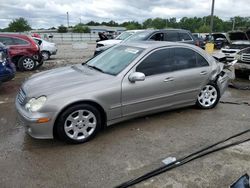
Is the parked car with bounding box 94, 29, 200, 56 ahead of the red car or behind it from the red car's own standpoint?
behind

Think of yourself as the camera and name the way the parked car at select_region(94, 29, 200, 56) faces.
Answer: facing the viewer and to the left of the viewer

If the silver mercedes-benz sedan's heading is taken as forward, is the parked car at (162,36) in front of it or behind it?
behind

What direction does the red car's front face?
to the viewer's left
